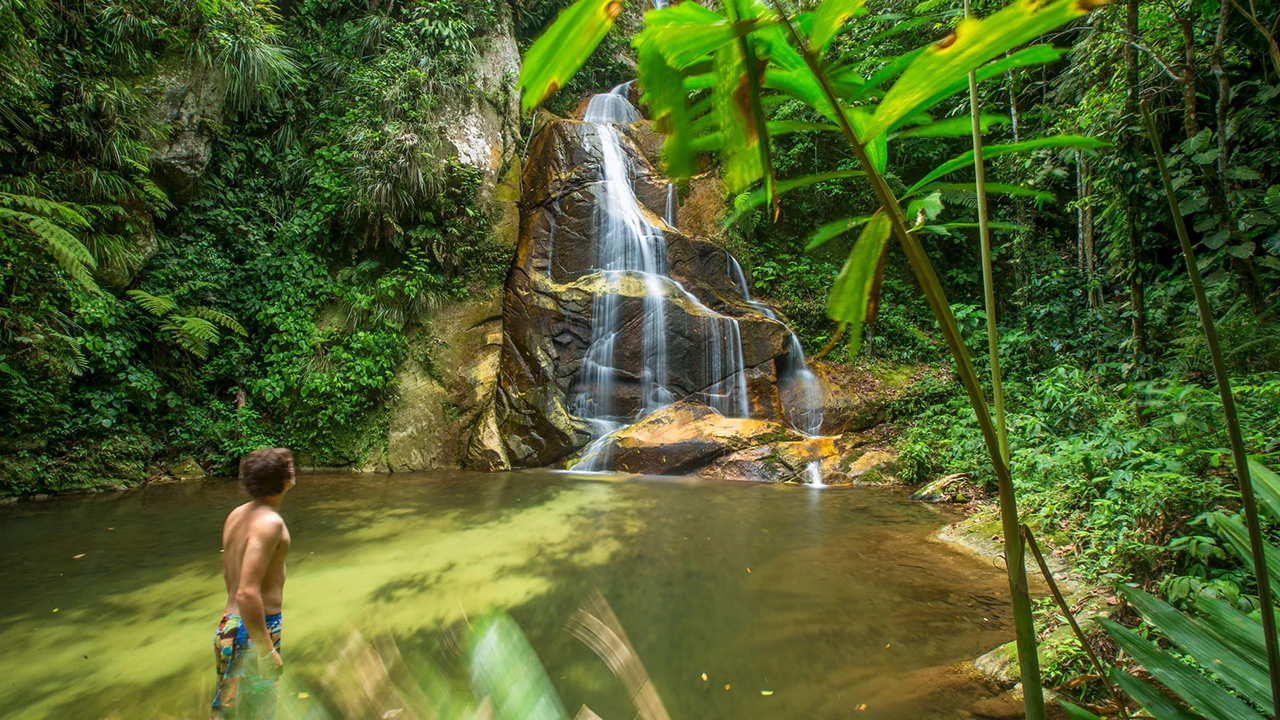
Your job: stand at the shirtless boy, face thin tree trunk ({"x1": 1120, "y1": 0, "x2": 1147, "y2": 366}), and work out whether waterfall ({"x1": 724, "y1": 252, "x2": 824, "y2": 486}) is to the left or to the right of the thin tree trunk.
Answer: left

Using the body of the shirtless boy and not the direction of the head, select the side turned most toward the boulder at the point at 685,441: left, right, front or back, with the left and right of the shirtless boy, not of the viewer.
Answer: front

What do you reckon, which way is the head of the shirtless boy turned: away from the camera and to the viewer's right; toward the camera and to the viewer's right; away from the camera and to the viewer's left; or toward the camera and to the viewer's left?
away from the camera and to the viewer's right

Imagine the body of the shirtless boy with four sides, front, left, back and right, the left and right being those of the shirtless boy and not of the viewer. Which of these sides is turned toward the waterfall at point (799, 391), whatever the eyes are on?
front

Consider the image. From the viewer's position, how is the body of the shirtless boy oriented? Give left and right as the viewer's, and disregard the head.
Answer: facing away from the viewer and to the right of the viewer

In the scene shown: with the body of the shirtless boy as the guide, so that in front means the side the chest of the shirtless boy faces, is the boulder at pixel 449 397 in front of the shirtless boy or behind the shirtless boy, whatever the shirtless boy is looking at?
in front

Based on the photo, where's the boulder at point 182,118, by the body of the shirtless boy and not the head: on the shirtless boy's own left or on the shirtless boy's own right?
on the shirtless boy's own left
